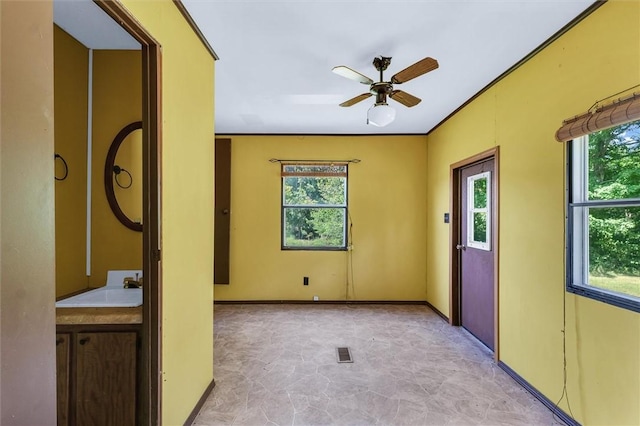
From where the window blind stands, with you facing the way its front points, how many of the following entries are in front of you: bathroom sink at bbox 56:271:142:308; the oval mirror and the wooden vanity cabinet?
3

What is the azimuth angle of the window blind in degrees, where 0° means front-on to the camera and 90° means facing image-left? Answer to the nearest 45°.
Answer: approximately 45°

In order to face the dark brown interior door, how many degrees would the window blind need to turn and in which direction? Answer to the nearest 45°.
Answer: approximately 45° to its right

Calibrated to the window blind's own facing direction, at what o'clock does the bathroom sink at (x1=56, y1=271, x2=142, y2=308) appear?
The bathroom sink is roughly at 12 o'clock from the window blind.

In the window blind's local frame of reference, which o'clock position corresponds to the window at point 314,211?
The window is roughly at 2 o'clock from the window blind.

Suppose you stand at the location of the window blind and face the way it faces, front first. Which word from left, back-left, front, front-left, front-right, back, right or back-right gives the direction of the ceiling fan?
front-right

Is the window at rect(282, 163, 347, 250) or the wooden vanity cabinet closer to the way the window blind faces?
the wooden vanity cabinet

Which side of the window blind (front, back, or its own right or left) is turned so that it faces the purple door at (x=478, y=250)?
right

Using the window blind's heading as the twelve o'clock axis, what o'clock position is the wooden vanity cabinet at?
The wooden vanity cabinet is roughly at 12 o'clock from the window blind.
